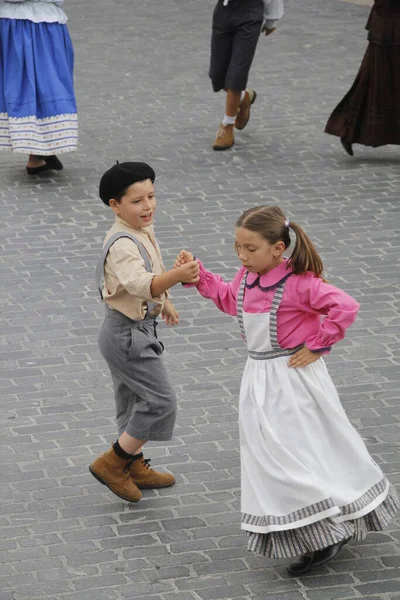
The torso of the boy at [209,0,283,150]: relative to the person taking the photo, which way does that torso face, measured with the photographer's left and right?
facing the viewer and to the left of the viewer

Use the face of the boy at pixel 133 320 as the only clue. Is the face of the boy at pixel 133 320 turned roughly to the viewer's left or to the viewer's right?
to the viewer's right

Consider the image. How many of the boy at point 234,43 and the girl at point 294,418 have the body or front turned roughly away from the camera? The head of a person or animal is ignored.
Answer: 0

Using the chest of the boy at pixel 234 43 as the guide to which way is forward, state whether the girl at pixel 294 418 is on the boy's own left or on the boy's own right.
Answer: on the boy's own left

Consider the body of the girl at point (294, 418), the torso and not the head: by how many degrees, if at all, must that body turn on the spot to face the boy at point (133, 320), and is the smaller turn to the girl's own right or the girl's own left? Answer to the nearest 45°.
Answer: approximately 90° to the girl's own right

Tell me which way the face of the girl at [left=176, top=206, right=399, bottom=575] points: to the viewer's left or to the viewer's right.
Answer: to the viewer's left

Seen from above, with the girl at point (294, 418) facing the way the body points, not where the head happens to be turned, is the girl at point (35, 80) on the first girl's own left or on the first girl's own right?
on the first girl's own right

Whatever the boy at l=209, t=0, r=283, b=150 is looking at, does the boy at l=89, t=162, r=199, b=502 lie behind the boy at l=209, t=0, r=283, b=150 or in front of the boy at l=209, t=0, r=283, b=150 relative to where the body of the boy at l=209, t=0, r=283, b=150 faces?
in front

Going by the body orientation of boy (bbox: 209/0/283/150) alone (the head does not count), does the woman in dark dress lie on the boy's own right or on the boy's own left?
on the boy's own left

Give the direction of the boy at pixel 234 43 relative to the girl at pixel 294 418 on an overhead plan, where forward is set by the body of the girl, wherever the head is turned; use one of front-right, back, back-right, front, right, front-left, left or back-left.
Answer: back-right
